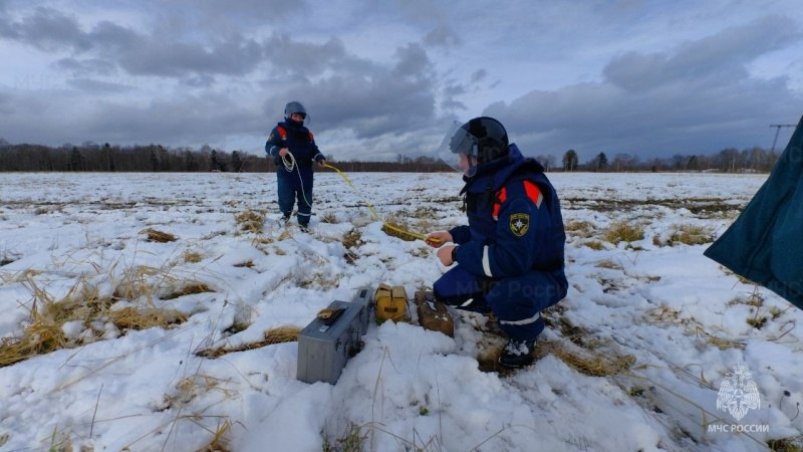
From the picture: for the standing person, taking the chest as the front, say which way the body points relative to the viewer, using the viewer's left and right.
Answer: facing the viewer and to the right of the viewer

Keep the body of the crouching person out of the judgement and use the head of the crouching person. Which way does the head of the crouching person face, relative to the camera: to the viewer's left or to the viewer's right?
to the viewer's left

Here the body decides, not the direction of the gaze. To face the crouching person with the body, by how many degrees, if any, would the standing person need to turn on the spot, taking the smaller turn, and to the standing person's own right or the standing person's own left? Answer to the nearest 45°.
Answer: approximately 45° to the standing person's own right

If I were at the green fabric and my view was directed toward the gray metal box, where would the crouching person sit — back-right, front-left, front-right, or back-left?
front-right

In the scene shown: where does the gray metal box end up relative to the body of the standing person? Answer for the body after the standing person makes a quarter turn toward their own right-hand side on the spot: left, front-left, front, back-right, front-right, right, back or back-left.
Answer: front-left

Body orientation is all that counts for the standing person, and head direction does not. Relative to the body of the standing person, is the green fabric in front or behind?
in front

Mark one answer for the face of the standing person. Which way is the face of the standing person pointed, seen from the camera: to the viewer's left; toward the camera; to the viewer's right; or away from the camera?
toward the camera
